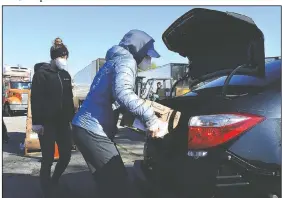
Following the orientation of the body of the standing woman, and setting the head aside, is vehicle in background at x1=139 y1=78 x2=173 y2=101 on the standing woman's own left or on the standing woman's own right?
on the standing woman's own left

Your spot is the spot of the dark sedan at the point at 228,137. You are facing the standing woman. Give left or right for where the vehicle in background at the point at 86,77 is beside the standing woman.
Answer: right

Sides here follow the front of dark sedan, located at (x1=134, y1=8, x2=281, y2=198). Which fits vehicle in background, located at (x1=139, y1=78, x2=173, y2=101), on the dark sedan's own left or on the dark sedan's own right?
on the dark sedan's own left

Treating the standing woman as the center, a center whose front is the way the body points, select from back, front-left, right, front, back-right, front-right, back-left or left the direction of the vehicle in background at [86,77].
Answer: back-left

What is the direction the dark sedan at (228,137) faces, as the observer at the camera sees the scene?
facing away from the viewer and to the right of the viewer

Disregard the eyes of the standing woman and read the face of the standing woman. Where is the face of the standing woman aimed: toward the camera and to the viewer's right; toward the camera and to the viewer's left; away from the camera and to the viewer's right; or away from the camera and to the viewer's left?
toward the camera and to the viewer's right

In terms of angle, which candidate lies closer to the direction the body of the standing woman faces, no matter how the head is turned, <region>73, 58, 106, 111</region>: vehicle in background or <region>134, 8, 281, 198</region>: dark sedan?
the dark sedan

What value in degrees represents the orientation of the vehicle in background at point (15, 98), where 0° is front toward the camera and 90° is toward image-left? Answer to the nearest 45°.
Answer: approximately 315°

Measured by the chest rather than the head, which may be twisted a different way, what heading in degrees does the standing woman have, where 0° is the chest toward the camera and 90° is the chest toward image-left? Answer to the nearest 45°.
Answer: approximately 315°

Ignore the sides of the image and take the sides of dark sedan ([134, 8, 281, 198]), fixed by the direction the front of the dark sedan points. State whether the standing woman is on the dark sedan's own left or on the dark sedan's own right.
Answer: on the dark sedan's own left

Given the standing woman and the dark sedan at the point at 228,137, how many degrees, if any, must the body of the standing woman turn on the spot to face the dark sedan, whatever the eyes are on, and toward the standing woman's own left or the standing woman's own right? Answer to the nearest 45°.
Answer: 0° — they already face it
